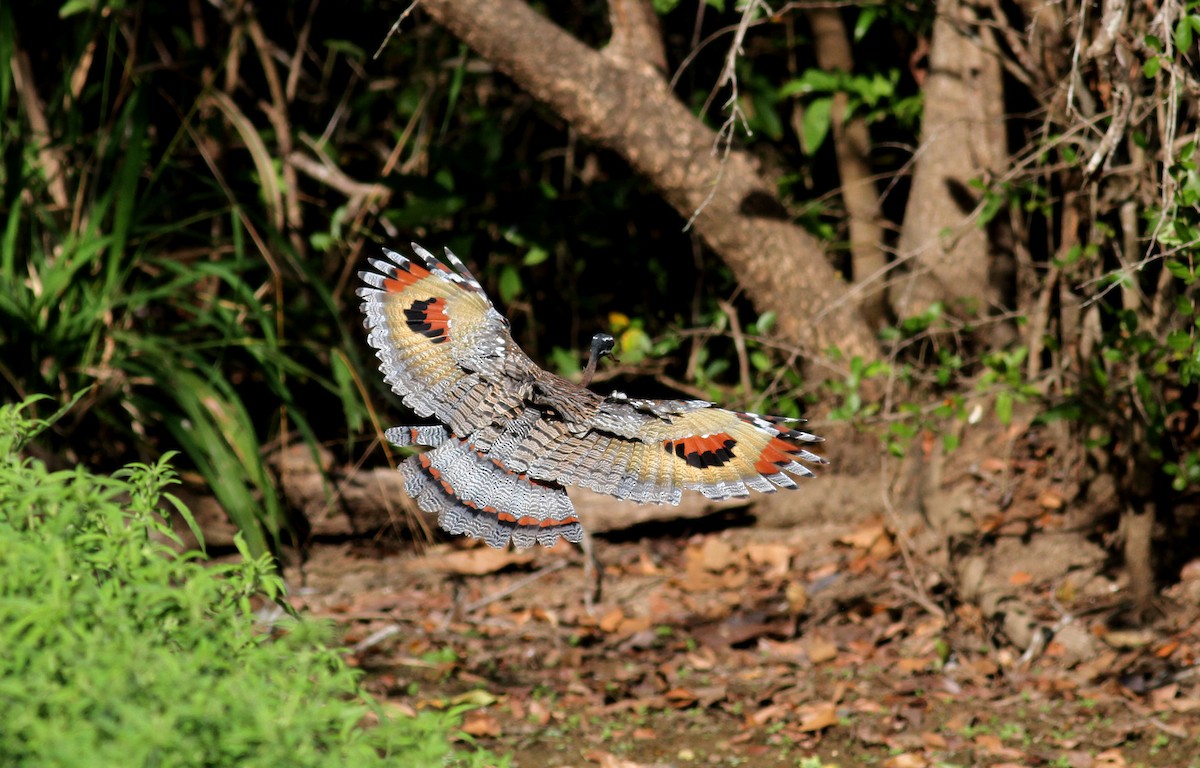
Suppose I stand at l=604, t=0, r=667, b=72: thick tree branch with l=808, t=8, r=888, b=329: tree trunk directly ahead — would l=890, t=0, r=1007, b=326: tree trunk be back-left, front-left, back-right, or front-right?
front-right

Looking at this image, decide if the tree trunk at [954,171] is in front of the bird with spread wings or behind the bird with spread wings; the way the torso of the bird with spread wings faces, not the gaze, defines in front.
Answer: in front

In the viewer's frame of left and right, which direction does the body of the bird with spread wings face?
facing away from the viewer and to the right of the viewer

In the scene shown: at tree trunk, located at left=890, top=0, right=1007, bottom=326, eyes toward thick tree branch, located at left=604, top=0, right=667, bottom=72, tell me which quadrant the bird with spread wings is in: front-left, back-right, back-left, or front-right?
front-left

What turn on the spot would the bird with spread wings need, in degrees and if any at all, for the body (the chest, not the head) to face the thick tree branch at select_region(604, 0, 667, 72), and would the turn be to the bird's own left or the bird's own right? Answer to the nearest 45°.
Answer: approximately 45° to the bird's own left

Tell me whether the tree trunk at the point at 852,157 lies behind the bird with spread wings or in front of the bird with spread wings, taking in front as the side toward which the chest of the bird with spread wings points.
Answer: in front
